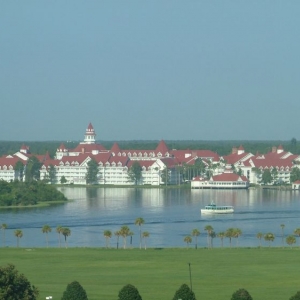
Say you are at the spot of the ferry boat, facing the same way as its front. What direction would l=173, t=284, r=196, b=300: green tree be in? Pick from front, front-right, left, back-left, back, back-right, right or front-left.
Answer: left

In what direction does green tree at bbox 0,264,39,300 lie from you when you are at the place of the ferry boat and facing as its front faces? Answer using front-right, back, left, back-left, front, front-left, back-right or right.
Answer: left

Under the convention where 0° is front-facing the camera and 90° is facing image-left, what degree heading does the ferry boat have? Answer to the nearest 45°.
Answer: approximately 90°

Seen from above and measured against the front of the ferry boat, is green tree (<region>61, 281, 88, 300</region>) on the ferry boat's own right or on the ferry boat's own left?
on the ferry boat's own left
